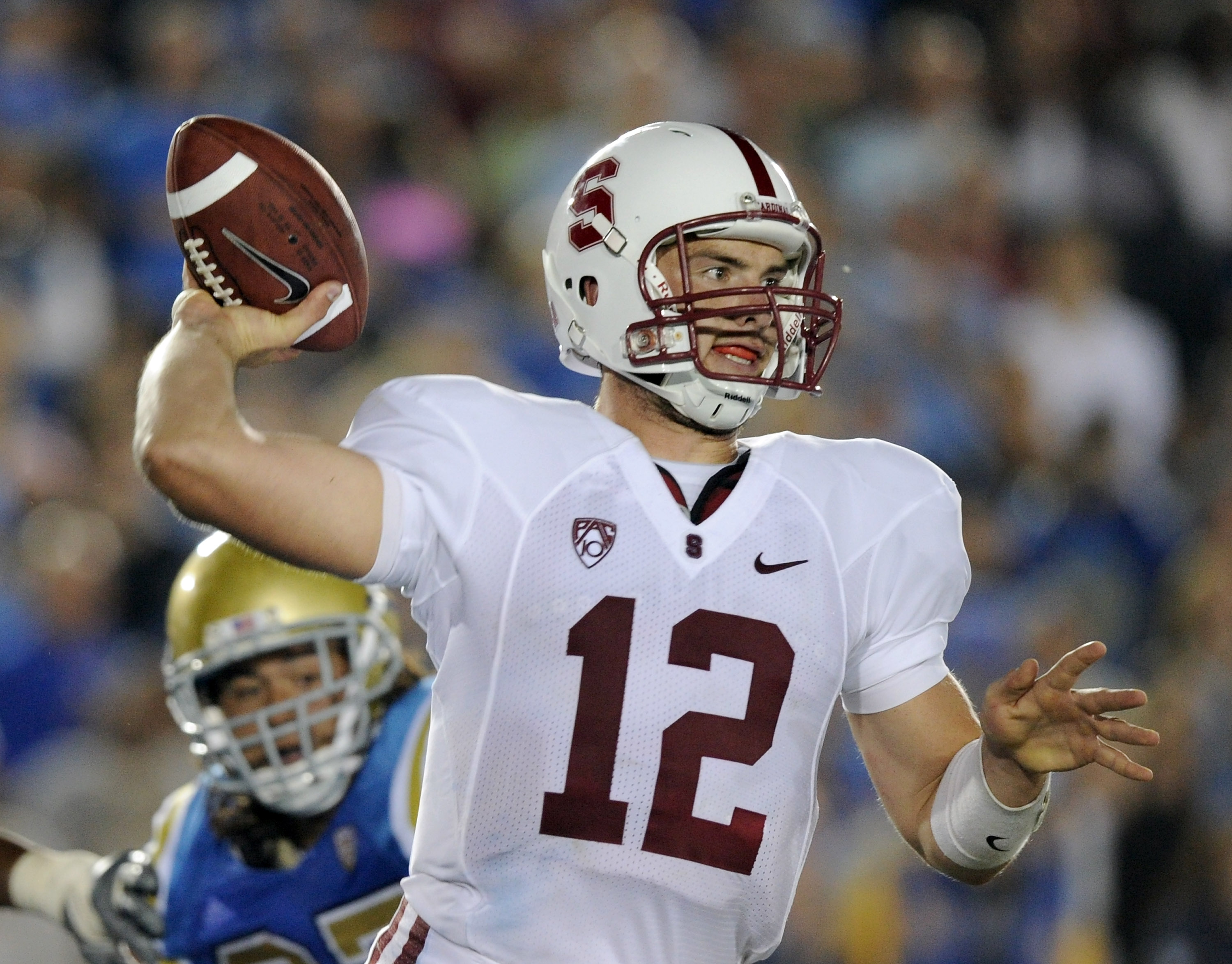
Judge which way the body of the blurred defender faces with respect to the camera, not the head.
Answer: toward the camera

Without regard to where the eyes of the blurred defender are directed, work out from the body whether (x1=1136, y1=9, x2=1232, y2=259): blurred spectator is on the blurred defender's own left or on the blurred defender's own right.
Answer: on the blurred defender's own left

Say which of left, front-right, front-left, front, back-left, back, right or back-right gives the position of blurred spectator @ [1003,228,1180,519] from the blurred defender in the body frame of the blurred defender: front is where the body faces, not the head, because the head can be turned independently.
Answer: back-left

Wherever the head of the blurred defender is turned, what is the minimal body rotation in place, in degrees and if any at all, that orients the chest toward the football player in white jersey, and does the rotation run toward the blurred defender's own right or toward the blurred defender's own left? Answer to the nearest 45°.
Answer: approximately 45° to the blurred defender's own left

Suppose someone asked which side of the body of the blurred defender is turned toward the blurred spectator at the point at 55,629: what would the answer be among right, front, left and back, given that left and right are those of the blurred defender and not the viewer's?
back
